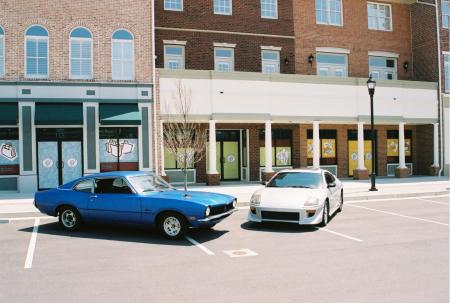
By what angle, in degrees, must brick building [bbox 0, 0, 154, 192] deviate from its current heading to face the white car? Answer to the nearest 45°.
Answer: approximately 45° to its left

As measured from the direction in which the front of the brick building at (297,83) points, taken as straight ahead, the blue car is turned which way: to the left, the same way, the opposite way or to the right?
to the left

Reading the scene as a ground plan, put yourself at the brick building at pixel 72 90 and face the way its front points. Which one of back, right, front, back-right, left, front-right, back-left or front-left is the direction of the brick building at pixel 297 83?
left

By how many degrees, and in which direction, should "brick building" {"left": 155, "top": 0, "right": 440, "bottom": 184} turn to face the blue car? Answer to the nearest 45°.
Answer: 0° — it already faces it

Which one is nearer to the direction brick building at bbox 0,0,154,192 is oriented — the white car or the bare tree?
the white car

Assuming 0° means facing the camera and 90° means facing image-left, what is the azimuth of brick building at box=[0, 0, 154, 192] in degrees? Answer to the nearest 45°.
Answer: approximately 0°

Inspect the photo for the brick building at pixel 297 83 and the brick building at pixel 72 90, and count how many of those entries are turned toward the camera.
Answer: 2

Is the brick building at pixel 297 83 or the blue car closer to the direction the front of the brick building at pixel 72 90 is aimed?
the blue car

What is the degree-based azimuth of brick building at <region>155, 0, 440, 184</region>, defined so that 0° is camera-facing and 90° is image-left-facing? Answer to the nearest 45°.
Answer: approximately 0°

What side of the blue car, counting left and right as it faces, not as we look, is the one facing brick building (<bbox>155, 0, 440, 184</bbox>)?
left

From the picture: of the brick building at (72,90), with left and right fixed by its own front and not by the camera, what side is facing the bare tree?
left

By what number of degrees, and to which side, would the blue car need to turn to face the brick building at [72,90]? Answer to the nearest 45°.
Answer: approximately 135° to its left
